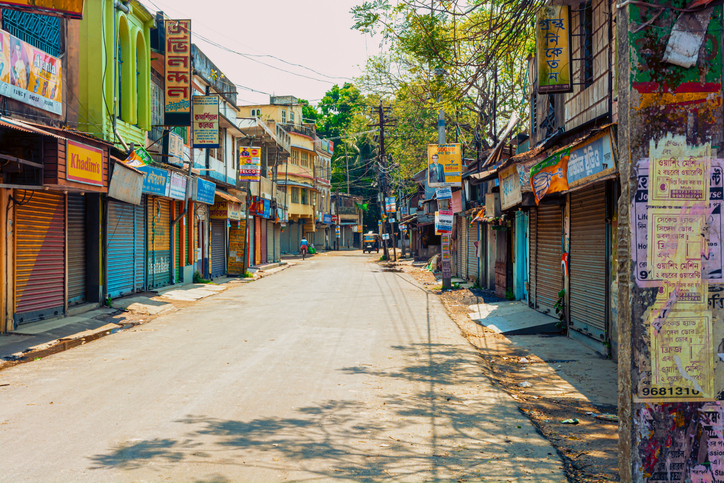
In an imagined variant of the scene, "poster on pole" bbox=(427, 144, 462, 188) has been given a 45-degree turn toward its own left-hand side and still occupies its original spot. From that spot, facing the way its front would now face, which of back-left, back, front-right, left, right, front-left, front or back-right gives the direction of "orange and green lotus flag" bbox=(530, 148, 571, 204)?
front-right

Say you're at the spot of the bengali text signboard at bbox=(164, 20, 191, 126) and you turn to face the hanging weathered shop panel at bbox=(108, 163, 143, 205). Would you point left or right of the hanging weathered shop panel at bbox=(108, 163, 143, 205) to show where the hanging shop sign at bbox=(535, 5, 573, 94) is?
left

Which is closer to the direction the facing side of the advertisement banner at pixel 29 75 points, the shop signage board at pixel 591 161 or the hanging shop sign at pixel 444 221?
the shop signage board

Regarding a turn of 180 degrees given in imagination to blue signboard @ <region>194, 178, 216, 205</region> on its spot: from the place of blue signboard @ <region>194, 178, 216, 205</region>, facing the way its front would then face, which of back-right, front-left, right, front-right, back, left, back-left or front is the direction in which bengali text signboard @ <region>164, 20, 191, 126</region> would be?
back-left

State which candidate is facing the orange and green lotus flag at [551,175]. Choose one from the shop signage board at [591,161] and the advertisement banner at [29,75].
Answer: the advertisement banner

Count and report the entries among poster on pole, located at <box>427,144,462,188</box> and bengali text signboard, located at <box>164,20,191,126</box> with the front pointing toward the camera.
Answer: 2

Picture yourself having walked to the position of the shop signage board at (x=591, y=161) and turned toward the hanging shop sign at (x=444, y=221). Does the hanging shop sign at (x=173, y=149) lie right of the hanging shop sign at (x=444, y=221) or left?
left

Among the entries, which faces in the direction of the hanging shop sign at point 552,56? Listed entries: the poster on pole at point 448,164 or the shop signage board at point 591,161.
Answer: the poster on pole

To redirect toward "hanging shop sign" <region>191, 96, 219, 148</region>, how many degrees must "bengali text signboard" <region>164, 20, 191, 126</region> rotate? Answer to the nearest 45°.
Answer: approximately 180°

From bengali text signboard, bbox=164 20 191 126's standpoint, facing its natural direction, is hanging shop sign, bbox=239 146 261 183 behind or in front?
behind

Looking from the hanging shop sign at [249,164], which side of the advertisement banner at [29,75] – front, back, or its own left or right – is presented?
left

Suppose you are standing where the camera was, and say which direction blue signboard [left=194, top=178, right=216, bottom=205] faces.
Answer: facing the viewer and to the right of the viewer
